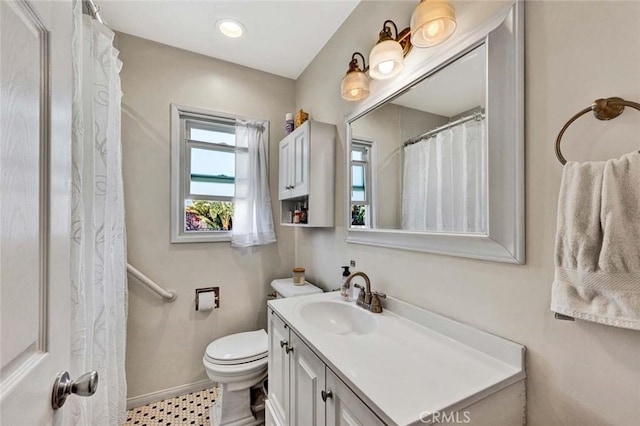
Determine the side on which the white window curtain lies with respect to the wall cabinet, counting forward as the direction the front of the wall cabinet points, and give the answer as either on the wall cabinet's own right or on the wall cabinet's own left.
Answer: on the wall cabinet's own right

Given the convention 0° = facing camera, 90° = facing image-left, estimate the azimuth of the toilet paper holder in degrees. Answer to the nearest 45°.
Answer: approximately 0°

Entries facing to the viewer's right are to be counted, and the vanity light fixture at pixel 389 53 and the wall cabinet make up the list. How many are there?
0

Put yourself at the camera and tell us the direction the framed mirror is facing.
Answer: facing the viewer and to the left of the viewer

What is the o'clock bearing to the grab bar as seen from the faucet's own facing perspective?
The grab bar is roughly at 2 o'clock from the faucet.

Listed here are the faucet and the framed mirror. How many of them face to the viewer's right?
0

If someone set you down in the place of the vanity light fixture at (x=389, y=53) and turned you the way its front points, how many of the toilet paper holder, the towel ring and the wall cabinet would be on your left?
1

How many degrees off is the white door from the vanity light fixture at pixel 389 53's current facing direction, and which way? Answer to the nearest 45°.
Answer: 0° — it already faces it

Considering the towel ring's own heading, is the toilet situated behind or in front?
in front

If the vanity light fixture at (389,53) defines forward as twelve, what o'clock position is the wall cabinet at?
The wall cabinet is roughly at 3 o'clock from the vanity light fixture.

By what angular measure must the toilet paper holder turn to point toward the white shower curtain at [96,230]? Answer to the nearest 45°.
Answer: approximately 45° to its right

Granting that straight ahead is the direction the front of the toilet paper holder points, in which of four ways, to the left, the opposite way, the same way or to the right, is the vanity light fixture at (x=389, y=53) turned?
to the right
